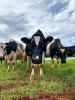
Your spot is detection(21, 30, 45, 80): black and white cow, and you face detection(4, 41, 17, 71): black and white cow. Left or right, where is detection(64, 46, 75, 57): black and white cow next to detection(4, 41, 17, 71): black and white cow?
right

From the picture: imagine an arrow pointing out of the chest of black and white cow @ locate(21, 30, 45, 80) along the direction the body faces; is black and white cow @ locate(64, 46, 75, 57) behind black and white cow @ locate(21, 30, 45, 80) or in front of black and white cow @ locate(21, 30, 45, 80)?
behind

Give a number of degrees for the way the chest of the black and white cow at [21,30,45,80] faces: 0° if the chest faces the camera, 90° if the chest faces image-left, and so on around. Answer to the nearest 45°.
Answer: approximately 0°

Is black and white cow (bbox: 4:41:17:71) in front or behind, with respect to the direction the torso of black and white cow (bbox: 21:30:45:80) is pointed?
behind
